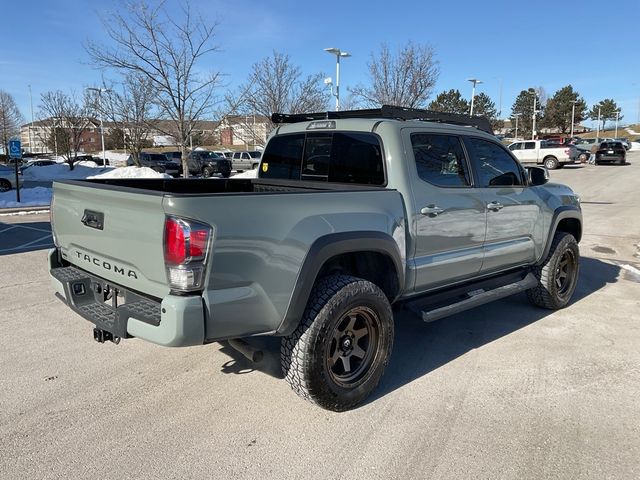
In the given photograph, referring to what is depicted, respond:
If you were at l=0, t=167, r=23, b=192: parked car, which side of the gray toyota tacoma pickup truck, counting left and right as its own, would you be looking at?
left

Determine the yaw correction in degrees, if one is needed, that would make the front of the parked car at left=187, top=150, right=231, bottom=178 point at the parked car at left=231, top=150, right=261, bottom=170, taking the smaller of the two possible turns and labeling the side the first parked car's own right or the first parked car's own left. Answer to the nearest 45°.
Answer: approximately 90° to the first parked car's own left

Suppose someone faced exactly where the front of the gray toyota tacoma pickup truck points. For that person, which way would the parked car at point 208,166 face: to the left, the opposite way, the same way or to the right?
to the right

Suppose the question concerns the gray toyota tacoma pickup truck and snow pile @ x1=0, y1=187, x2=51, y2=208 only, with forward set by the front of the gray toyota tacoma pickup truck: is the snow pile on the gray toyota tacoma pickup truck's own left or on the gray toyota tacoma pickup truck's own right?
on the gray toyota tacoma pickup truck's own left

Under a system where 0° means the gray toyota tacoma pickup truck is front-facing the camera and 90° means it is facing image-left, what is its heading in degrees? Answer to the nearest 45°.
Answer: approximately 225°

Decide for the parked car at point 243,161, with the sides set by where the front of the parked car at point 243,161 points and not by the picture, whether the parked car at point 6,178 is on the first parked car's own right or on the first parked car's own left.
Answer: on the first parked car's own right

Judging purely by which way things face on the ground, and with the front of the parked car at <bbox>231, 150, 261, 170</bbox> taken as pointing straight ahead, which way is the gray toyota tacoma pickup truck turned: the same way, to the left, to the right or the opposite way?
to the left
